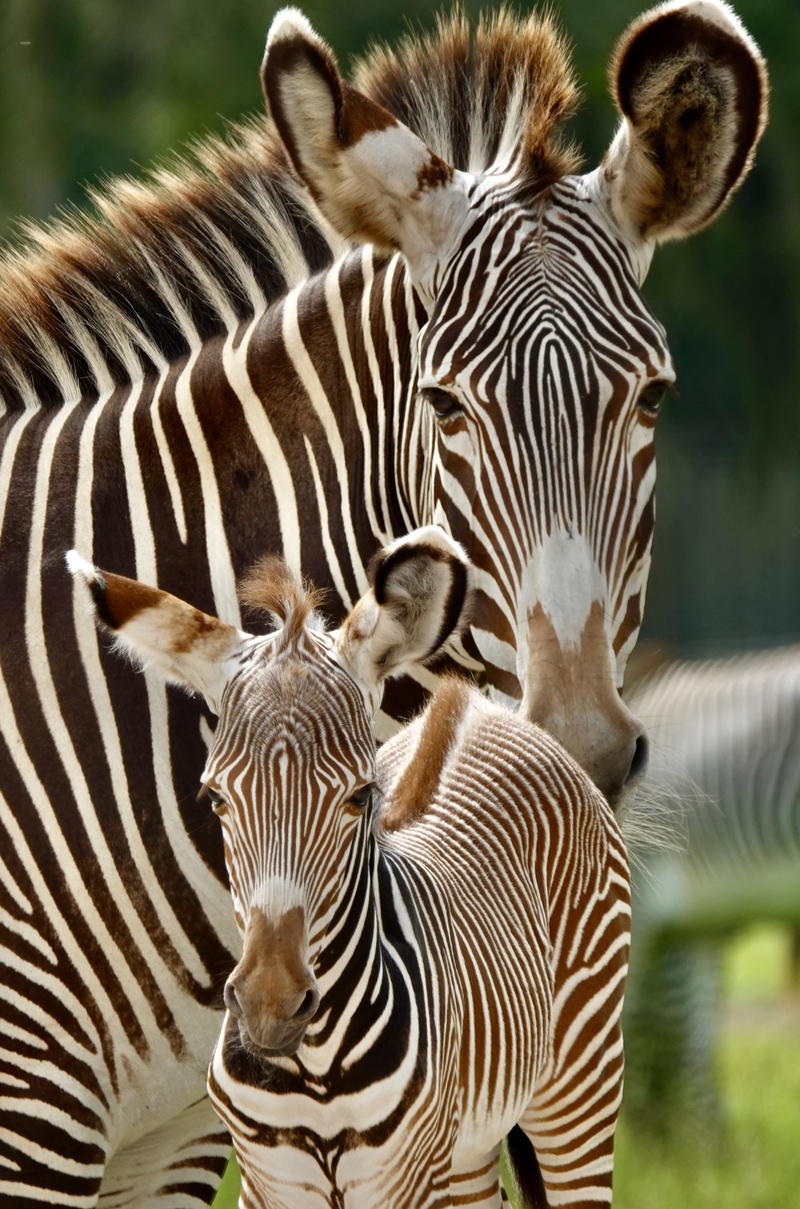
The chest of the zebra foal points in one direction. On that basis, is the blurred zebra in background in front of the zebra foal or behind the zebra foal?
behind
